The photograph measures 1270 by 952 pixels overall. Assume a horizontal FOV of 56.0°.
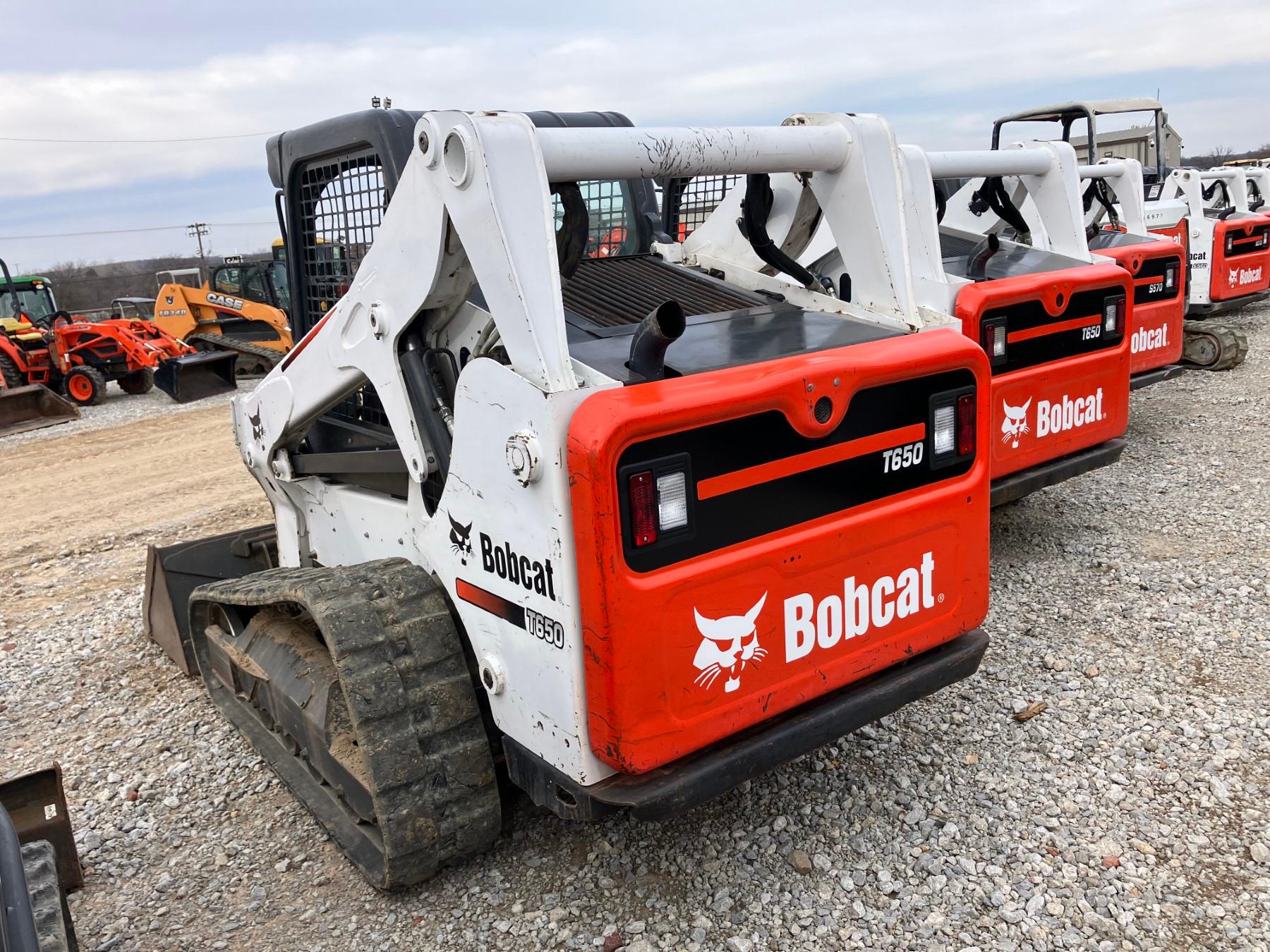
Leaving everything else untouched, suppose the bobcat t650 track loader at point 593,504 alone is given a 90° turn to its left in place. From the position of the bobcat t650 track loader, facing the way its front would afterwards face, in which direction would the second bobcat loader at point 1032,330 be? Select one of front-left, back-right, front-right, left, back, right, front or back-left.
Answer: back

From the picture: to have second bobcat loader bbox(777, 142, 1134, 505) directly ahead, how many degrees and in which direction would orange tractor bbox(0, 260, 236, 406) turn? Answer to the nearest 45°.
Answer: approximately 45° to its right

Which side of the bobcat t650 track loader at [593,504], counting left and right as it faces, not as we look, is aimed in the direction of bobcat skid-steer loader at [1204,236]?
right

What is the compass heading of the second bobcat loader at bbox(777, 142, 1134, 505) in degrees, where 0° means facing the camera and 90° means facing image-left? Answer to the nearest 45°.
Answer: approximately 135°

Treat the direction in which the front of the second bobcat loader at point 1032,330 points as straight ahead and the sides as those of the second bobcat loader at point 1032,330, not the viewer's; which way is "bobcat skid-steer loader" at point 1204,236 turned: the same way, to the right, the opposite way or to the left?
the same way

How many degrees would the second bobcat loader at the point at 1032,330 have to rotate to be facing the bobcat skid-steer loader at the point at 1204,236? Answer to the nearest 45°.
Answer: approximately 45° to its right

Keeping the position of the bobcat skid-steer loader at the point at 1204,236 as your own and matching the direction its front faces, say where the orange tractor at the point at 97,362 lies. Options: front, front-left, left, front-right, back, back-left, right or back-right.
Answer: front-left

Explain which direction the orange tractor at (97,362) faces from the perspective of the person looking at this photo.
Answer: facing the viewer and to the right of the viewer

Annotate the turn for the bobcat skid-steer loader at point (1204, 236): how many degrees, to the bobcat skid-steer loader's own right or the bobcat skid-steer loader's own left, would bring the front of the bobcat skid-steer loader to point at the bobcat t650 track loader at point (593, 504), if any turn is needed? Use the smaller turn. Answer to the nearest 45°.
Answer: approximately 135° to the bobcat skid-steer loader's own left

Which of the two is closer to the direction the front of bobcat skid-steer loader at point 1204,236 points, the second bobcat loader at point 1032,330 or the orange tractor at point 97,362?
the orange tractor

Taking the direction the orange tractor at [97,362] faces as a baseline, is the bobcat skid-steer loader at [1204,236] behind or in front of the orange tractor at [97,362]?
in front

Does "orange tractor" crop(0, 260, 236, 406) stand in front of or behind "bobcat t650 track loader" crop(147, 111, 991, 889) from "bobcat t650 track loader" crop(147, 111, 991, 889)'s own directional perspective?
in front

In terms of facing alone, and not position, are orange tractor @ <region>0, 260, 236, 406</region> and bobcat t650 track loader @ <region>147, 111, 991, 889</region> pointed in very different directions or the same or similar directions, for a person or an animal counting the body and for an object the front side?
very different directions

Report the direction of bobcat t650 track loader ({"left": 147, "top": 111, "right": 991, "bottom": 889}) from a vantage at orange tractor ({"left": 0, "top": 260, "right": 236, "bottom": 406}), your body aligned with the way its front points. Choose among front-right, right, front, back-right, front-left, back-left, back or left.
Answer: front-right

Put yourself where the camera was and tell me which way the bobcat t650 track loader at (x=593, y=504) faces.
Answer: facing away from the viewer and to the left of the viewer

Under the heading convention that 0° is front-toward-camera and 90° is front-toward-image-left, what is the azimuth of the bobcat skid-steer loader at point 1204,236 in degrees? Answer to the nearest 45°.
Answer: approximately 135°
